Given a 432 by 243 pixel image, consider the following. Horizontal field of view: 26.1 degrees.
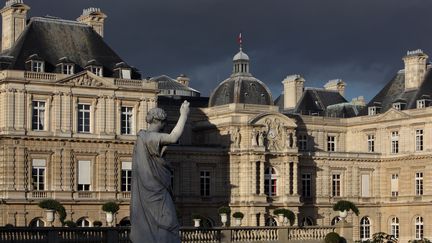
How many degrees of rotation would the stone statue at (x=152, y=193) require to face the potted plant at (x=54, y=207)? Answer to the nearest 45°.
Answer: approximately 45° to its left

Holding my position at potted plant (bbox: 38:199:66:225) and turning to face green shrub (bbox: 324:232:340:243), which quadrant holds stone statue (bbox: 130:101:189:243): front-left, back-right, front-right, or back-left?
front-right

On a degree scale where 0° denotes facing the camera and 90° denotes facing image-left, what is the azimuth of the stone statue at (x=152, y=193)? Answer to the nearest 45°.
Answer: approximately 225°

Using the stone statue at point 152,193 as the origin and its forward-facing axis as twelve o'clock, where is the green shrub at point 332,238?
The green shrub is roughly at 11 o'clock from the stone statue.
